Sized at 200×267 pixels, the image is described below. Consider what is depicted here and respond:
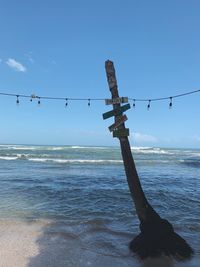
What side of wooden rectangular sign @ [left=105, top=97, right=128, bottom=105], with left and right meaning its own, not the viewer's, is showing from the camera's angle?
front
